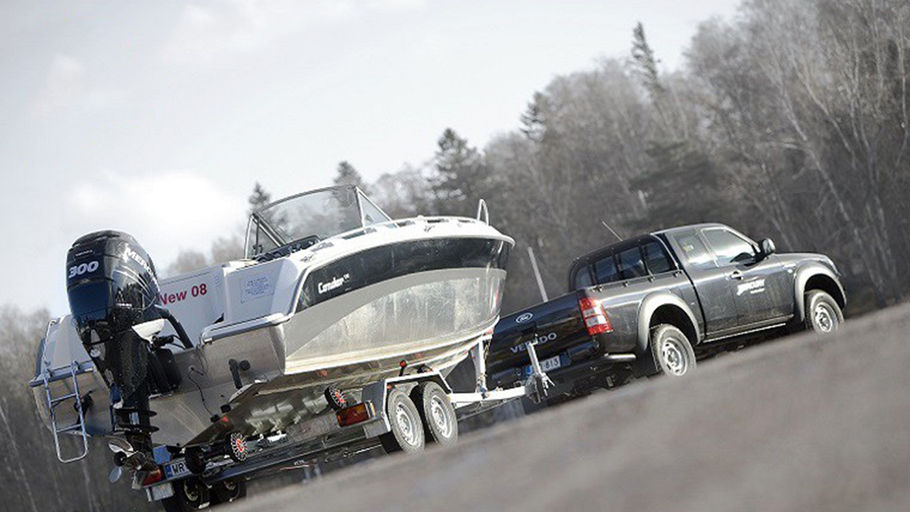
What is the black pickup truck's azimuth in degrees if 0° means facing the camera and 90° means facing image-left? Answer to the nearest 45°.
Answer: approximately 225°

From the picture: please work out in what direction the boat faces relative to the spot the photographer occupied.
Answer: facing away from the viewer and to the right of the viewer

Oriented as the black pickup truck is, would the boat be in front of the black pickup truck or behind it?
behind

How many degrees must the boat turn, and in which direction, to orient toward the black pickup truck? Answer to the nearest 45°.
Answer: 0° — it already faces it
